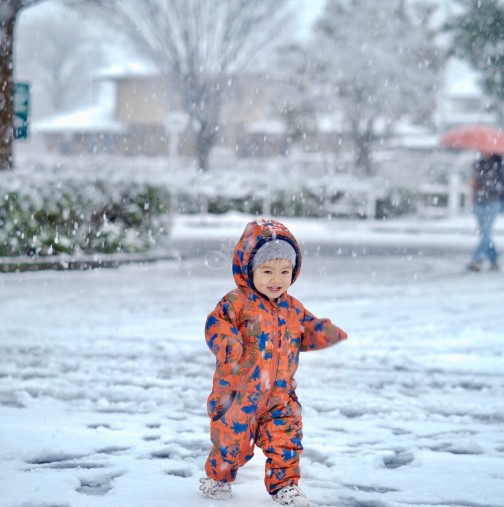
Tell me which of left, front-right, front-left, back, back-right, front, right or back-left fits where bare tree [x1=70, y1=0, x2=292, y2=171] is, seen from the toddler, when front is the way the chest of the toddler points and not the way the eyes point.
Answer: back-left

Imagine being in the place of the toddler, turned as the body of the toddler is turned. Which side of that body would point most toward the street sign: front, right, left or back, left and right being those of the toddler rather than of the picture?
back

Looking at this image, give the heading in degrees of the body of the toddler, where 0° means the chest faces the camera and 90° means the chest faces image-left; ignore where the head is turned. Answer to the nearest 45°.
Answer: approximately 315°

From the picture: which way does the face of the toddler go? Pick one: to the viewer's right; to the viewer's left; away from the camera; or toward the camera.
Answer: toward the camera

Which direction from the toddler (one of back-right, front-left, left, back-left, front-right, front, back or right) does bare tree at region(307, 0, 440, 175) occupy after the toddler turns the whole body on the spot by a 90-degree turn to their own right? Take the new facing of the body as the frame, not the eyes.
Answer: back-right

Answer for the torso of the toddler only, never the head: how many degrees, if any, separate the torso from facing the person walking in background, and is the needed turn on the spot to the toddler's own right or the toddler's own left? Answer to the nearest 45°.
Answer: approximately 135° to the toddler's own left
